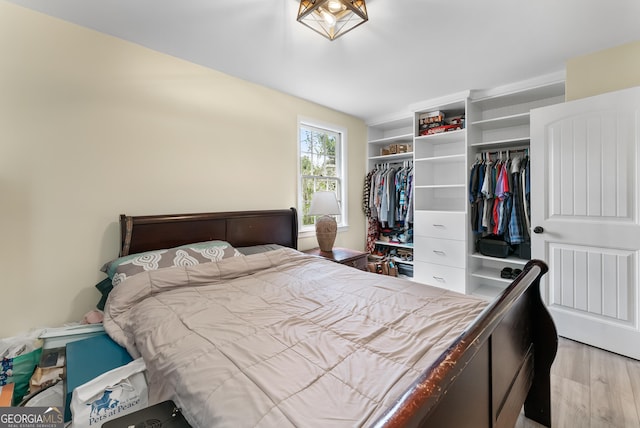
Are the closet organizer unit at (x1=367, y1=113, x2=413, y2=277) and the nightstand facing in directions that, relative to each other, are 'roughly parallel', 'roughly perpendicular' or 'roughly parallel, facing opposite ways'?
roughly perpendicular

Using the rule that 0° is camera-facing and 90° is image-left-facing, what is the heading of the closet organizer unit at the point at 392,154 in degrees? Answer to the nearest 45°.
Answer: approximately 45°

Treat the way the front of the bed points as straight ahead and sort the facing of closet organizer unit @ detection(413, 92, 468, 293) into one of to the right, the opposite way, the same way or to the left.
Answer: to the right

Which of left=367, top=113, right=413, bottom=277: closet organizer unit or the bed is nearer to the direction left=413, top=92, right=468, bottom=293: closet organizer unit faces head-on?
the bed

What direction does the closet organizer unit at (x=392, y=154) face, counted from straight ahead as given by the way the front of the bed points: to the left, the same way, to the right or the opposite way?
to the right

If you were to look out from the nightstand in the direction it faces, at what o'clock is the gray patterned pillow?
The gray patterned pillow is roughly at 3 o'clock from the nightstand.
